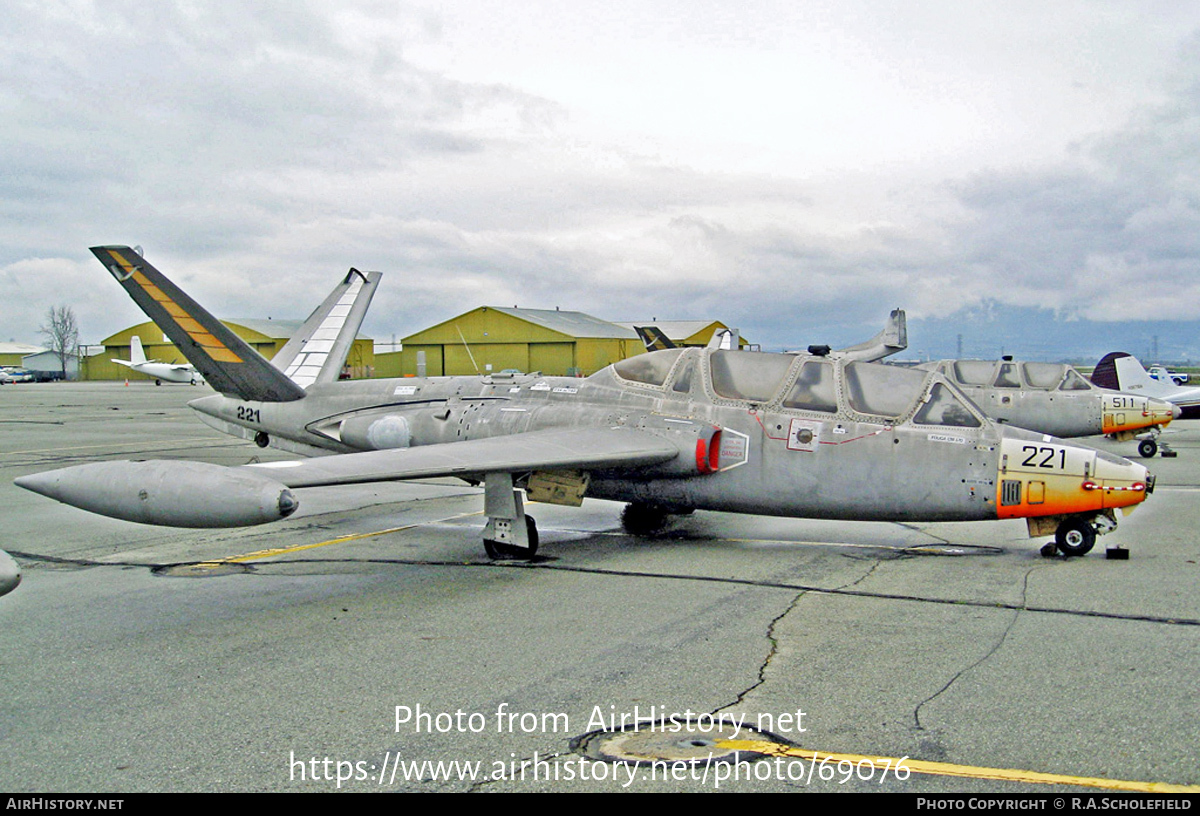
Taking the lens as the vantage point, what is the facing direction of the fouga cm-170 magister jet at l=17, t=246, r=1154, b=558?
facing the viewer and to the right of the viewer

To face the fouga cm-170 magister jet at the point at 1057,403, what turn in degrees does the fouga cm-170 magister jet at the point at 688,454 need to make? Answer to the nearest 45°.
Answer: approximately 90° to its left

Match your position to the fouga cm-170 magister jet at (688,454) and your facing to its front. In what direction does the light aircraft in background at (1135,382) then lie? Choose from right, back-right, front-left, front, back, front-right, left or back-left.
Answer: left
